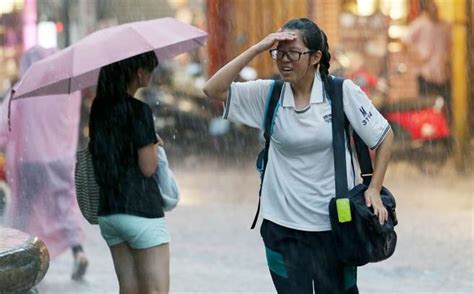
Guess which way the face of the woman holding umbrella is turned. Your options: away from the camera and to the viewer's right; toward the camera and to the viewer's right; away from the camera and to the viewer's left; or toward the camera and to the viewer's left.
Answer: away from the camera and to the viewer's right

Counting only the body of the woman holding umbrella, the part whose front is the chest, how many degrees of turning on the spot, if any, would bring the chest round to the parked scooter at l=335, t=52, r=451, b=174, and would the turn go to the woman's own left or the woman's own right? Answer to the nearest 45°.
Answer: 0° — they already face it

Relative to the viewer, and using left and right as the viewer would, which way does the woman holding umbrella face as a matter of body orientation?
facing away from the viewer and to the right of the viewer
